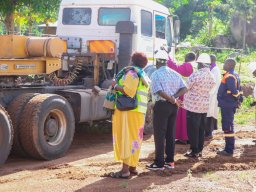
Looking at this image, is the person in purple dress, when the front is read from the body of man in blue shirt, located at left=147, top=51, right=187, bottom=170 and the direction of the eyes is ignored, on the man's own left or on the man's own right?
on the man's own right

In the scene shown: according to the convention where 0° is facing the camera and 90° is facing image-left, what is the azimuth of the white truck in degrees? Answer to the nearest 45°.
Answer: approximately 225°

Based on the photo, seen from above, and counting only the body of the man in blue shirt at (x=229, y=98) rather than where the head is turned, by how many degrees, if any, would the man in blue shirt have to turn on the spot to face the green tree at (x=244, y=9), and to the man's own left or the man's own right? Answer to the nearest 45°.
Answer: approximately 90° to the man's own right

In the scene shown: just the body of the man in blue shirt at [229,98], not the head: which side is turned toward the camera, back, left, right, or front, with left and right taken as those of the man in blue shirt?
left

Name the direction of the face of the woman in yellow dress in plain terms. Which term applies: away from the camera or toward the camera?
away from the camera

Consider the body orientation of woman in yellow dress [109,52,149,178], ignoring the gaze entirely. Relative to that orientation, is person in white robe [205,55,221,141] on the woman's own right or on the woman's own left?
on the woman's own right

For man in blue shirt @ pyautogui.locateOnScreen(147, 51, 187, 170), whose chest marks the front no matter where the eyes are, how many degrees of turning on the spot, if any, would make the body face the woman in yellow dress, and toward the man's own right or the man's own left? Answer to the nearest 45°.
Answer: approximately 90° to the man's own left

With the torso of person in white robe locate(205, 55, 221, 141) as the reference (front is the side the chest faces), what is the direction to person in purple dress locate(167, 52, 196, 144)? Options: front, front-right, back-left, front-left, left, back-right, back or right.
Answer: front-left
